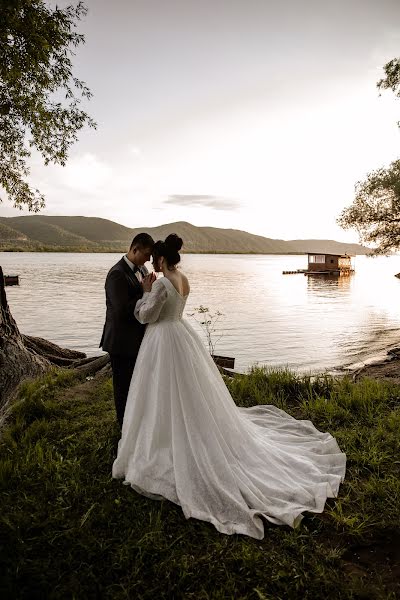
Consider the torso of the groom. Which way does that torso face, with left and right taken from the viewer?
facing the viewer and to the right of the viewer

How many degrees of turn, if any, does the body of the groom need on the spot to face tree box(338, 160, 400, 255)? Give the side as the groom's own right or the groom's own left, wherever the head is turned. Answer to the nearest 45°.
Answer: approximately 90° to the groom's own left
